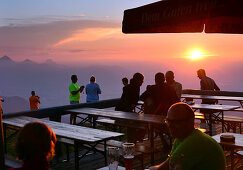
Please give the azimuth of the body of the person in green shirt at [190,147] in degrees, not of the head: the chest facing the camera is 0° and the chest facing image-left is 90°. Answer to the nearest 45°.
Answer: approximately 45°

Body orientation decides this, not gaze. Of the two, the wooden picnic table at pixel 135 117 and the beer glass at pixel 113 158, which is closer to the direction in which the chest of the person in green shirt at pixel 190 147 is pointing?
the beer glass

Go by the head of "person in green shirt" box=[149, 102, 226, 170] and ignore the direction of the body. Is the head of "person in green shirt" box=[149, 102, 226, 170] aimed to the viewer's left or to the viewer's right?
to the viewer's left

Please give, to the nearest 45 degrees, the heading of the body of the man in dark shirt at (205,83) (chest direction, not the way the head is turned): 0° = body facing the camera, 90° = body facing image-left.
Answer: approximately 45°
